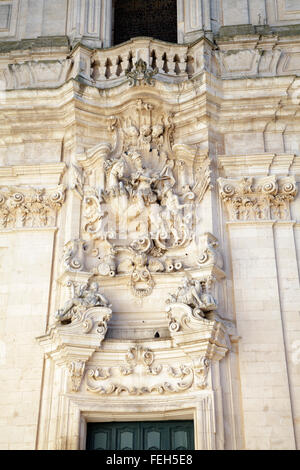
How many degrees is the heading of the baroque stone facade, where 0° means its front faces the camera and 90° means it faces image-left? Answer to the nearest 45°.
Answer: approximately 0°
